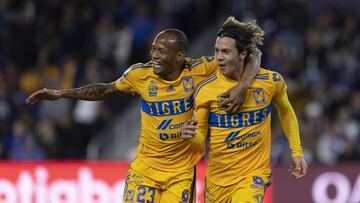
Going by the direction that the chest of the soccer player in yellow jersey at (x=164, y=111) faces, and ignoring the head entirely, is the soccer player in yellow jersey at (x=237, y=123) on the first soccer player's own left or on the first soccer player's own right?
on the first soccer player's own left

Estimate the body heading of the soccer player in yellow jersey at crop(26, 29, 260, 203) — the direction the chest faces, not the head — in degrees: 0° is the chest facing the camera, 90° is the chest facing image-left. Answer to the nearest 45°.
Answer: approximately 0°

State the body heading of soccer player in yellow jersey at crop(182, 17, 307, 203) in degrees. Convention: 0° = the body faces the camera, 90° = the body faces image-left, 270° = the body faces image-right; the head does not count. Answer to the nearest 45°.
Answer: approximately 0°

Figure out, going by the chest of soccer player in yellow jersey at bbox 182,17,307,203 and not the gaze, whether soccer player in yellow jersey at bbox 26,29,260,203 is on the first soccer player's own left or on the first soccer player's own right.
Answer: on the first soccer player's own right

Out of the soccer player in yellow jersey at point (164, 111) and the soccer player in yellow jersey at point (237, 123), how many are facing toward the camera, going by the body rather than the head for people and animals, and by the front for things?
2
